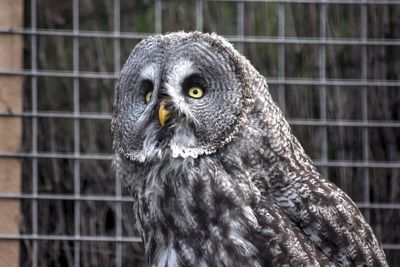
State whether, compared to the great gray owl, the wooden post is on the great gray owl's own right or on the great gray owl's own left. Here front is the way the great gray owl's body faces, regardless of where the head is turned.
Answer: on the great gray owl's own right

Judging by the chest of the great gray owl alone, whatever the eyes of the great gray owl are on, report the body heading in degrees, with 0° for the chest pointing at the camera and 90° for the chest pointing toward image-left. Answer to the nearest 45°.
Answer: approximately 45°
